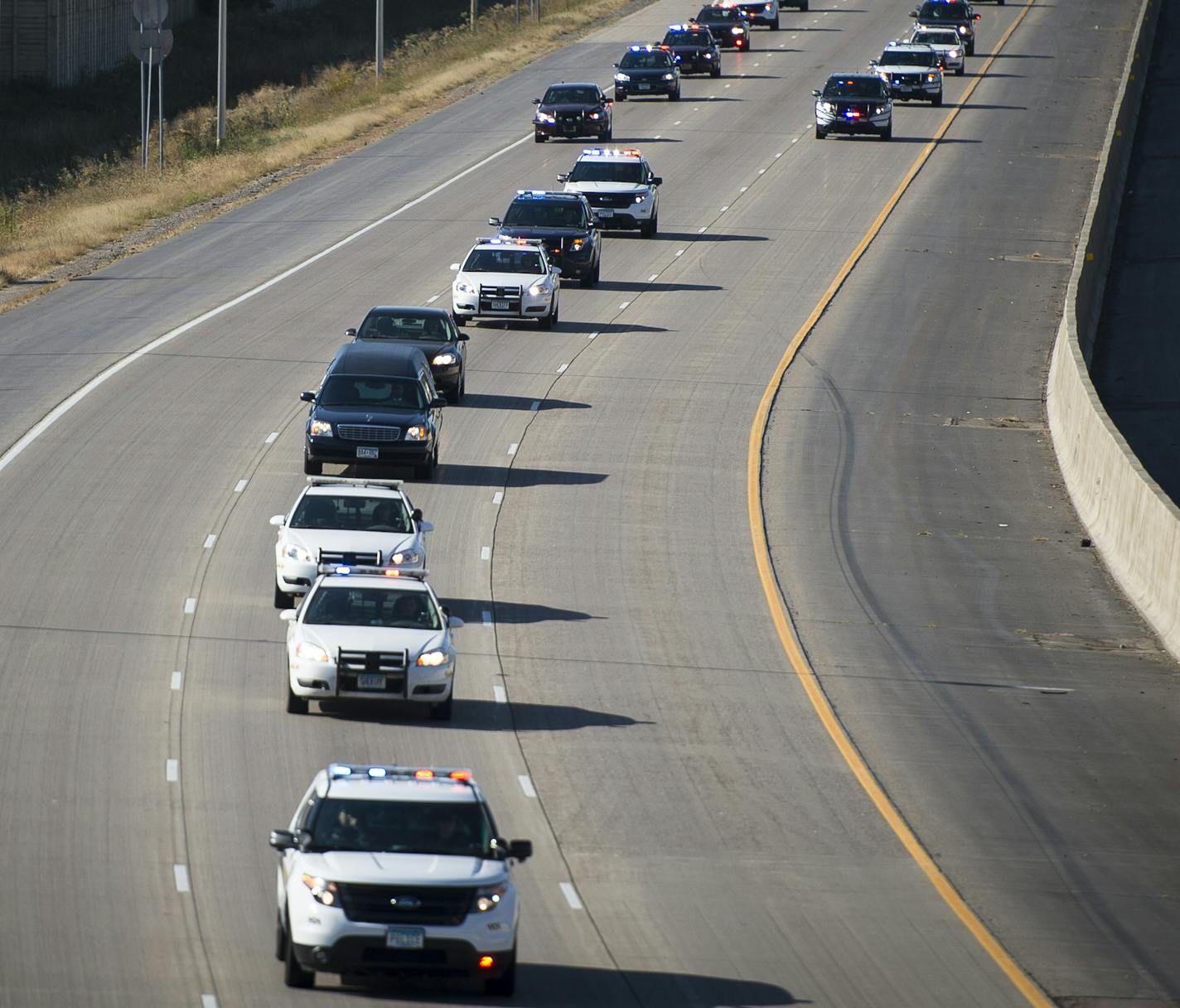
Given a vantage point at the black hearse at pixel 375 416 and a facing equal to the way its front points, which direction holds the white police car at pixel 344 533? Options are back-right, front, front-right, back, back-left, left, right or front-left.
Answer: front

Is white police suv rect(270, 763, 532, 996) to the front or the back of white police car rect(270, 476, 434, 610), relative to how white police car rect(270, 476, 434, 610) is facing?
to the front

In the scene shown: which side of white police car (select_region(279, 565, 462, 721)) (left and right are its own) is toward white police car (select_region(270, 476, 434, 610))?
back

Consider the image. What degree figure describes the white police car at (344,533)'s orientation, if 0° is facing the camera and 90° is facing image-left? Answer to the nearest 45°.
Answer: approximately 0°

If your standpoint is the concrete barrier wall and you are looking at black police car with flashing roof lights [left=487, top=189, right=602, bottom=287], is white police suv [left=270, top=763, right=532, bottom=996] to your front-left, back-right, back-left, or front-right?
back-left

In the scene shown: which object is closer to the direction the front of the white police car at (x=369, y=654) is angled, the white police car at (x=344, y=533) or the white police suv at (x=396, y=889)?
the white police suv

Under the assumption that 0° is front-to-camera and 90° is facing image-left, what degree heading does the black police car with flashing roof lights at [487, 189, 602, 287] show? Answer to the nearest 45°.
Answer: approximately 0°

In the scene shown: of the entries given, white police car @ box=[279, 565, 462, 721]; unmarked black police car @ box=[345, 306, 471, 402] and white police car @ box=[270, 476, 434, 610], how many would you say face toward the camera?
3

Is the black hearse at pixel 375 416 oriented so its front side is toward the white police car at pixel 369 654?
yes
